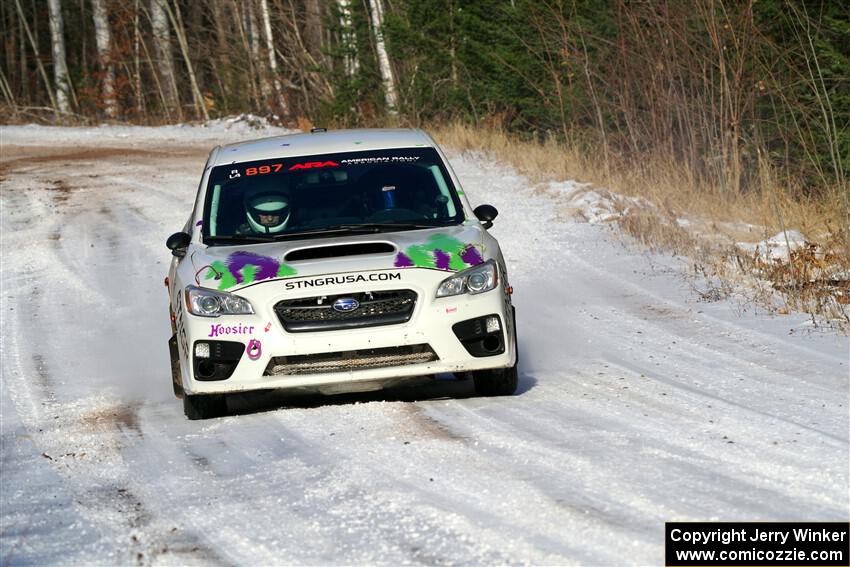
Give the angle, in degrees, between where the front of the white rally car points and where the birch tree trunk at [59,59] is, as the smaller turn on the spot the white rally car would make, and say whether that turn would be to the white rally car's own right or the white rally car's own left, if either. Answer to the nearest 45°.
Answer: approximately 180°

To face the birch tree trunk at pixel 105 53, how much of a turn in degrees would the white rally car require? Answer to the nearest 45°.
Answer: approximately 180°

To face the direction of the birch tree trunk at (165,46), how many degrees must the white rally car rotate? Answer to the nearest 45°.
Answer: approximately 180°

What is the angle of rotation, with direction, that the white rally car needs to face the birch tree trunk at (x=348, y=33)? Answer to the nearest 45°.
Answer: approximately 180°

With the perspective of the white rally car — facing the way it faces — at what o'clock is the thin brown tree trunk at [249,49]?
The thin brown tree trunk is roughly at 6 o'clock from the white rally car.

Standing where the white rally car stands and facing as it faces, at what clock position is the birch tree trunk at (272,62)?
The birch tree trunk is roughly at 6 o'clock from the white rally car.

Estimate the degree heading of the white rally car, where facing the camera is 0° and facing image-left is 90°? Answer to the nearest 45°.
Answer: approximately 0°

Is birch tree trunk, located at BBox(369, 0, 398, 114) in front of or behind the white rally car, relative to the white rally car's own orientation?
behind

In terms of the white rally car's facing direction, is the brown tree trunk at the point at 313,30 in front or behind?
behind
